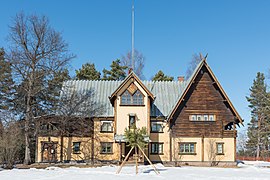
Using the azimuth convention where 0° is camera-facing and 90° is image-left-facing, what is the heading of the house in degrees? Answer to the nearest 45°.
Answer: approximately 0°

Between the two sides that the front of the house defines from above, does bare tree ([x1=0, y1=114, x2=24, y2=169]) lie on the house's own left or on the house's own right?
on the house's own right
